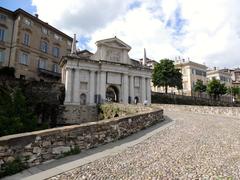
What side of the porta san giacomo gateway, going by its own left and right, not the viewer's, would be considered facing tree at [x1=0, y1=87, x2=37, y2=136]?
right

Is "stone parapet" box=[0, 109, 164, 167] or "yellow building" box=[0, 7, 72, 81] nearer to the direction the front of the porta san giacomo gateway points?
the stone parapet

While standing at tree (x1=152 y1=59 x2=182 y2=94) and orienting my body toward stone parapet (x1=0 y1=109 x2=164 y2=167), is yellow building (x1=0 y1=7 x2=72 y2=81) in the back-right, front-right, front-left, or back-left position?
front-right

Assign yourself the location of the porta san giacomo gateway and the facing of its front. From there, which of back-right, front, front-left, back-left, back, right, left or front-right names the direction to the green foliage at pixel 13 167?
front-right

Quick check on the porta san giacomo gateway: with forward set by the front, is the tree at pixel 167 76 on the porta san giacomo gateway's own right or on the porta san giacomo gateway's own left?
on the porta san giacomo gateway's own left

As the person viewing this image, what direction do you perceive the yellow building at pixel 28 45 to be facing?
facing the viewer and to the right of the viewer

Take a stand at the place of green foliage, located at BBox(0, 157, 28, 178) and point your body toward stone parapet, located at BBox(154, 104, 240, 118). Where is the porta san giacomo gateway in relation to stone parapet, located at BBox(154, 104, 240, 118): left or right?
left

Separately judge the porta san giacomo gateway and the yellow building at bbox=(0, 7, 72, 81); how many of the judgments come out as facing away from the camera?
0

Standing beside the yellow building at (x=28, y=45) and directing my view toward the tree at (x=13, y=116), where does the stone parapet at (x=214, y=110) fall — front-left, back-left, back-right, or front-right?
front-left

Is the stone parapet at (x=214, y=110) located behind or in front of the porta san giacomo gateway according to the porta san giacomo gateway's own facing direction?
in front
